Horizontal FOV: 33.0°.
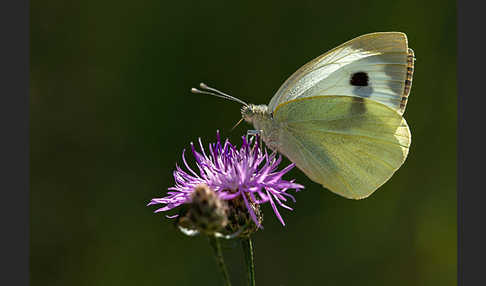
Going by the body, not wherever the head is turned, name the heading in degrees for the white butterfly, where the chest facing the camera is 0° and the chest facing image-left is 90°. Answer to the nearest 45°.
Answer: approximately 90°
